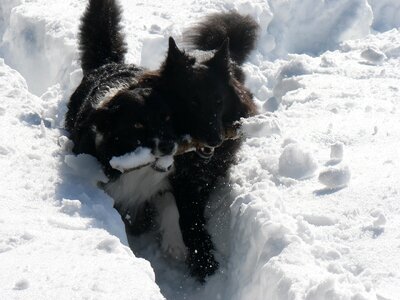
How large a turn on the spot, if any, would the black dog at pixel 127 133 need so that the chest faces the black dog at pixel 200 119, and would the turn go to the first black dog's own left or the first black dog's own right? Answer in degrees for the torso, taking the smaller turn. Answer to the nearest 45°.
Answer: approximately 45° to the first black dog's own left

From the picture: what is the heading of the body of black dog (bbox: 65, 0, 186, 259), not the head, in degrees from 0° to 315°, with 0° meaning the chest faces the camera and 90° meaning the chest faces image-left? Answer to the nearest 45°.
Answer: approximately 315°

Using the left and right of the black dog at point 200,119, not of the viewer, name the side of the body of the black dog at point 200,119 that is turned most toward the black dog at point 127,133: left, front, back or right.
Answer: right

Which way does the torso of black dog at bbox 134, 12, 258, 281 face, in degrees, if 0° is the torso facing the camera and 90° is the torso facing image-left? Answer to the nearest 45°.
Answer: approximately 0°

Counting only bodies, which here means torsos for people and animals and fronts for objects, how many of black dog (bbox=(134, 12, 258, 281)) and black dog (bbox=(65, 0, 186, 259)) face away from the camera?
0
